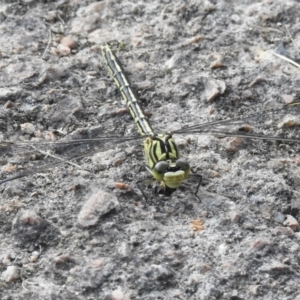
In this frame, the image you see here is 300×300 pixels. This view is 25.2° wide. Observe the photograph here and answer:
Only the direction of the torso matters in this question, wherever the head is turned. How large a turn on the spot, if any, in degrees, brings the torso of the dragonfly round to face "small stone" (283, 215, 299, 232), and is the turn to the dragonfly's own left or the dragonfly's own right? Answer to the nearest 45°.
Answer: approximately 45° to the dragonfly's own left

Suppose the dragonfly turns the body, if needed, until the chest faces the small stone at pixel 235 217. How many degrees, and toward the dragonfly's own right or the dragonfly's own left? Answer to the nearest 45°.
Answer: approximately 45° to the dragonfly's own left

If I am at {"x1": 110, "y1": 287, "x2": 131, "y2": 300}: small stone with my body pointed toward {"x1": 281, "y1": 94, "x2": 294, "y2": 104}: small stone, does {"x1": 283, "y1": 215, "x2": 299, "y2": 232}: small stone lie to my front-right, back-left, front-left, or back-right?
front-right

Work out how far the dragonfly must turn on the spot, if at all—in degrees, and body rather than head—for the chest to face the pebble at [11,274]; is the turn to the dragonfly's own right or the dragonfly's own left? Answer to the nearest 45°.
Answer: approximately 45° to the dragonfly's own right

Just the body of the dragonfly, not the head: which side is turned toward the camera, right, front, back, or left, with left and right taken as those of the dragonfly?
front

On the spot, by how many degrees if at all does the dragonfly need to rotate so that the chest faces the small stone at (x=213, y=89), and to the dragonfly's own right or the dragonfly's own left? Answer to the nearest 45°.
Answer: approximately 135° to the dragonfly's own left

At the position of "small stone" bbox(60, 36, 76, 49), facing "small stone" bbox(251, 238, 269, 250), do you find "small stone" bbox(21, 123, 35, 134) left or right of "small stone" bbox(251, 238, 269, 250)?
right

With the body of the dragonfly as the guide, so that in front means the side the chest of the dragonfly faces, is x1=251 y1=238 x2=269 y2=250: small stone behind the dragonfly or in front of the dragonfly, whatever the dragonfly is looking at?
in front

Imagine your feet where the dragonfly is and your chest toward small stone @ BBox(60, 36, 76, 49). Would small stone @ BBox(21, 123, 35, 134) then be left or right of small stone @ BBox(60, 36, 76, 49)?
left

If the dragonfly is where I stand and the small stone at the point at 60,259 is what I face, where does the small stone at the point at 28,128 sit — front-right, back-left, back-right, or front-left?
front-right

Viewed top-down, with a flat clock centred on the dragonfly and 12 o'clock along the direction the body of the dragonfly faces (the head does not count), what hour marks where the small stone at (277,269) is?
The small stone is roughly at 11 o'clock from the dragonfly.

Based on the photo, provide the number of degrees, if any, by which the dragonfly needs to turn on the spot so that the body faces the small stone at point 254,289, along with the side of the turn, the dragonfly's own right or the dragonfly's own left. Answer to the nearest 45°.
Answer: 0° — it already faces it

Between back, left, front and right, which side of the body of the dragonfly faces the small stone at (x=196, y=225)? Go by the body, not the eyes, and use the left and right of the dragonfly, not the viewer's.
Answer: front

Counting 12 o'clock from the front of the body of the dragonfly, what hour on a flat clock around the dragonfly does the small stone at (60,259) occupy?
The small stone is roughly at 1 o'clock from the dragonfly.

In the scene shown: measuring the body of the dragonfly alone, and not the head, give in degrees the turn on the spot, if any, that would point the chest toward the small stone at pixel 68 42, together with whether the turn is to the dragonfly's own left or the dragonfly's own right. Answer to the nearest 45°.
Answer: approximately 135° to the dragonfly's own right
